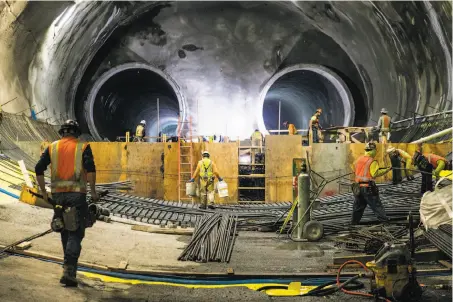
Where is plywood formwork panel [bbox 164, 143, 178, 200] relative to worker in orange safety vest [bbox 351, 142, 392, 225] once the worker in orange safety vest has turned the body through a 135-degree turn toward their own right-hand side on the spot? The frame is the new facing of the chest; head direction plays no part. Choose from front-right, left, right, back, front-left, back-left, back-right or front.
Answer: back-right

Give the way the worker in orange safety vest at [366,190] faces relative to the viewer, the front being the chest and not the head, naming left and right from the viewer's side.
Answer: facing away from the viewer and to the right of the viewer

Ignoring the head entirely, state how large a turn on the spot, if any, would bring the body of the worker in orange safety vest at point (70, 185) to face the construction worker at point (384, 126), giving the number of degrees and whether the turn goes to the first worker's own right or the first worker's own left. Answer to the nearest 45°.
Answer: approximately 45° to the first worker's own right

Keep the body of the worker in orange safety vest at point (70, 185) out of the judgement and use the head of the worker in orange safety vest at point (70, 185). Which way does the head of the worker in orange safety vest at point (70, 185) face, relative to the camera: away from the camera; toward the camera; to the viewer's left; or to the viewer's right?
away from the camera

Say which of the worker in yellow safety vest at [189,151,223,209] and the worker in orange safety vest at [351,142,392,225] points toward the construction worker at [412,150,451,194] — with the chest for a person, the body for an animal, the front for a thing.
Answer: the worker in orange safety vest

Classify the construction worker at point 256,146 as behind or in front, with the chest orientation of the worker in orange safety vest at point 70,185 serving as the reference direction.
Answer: in front

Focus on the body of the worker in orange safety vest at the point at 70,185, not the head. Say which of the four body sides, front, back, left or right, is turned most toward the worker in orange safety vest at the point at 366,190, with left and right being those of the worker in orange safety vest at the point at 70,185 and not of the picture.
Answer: right

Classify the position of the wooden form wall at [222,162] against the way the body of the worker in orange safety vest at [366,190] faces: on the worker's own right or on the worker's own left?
on the worker's own left

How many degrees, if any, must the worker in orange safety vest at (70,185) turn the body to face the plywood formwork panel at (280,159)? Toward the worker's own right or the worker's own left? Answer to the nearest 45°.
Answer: approximately 45° to the worker's own right

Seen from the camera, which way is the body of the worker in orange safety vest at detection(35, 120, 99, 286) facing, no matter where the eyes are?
away from the camera

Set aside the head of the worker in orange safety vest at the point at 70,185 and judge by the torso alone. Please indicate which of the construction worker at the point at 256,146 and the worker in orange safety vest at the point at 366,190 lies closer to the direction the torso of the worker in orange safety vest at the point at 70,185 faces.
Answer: the construction worker

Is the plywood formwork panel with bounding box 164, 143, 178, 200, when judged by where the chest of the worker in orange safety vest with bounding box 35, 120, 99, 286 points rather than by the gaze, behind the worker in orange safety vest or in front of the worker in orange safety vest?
in front
